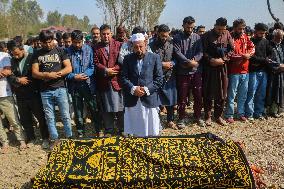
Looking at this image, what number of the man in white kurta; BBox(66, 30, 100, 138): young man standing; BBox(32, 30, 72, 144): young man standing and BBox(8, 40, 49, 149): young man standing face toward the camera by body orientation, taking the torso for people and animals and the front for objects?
4

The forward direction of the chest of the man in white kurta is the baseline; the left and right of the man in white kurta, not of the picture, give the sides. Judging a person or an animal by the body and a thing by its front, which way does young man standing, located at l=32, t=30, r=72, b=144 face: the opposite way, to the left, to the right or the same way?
the same way

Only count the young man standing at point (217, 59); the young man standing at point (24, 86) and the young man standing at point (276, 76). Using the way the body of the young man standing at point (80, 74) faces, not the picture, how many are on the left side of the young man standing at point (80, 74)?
2

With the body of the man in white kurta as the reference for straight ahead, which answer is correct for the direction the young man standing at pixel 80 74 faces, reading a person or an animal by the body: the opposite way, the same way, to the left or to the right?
the same way

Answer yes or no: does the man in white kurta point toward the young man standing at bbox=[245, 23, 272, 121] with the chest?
no

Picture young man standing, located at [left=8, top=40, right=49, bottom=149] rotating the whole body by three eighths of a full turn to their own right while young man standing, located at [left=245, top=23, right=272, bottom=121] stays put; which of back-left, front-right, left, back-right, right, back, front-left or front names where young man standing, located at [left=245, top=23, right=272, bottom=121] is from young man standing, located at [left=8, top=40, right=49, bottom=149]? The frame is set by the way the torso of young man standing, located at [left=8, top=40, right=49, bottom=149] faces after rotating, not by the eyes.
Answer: back-right

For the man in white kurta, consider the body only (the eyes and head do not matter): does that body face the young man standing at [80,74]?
no

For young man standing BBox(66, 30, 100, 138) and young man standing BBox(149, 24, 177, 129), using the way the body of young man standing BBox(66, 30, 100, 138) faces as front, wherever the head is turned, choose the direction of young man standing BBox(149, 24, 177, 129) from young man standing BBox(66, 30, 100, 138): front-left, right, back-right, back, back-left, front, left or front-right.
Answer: left

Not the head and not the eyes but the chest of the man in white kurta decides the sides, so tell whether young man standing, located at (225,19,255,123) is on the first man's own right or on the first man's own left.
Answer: on the first man's own left

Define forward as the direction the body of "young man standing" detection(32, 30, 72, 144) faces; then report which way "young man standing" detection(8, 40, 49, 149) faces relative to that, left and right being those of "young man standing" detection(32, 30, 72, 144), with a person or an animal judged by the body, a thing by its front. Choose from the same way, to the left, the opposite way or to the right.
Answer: the same way

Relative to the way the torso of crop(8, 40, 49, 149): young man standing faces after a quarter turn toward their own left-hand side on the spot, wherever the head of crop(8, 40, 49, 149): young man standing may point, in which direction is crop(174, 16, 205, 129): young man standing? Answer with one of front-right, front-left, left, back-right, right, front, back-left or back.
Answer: front

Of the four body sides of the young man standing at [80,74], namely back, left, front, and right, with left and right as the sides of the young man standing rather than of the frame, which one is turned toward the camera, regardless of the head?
front

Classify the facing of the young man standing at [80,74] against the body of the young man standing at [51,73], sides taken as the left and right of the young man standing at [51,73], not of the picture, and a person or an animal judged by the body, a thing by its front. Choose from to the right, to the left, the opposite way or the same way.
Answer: the same way

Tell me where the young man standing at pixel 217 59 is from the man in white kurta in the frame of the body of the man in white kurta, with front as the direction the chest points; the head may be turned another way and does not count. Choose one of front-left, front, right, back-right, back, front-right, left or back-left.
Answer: back-left

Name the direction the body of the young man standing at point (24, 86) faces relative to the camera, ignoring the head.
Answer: toward the camera

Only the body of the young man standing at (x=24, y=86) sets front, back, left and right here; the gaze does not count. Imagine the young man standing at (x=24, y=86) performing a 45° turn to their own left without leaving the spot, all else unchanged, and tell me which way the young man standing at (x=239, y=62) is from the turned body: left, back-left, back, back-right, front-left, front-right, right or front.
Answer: front-left
